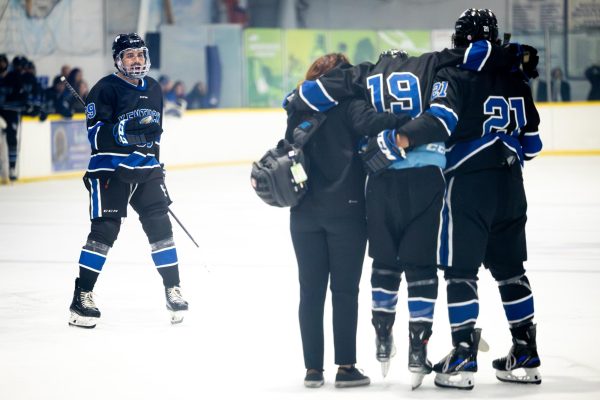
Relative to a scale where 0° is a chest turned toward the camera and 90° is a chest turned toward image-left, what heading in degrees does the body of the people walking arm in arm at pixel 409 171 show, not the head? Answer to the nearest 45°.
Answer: approximately 180°

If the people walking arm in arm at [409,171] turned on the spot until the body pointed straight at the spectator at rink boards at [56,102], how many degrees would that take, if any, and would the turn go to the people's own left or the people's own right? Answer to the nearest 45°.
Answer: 0° — they already face them

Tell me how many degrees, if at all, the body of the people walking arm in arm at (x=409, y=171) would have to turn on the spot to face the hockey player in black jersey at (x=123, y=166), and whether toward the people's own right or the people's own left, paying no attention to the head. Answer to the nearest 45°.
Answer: approximately 45° to the people's own left

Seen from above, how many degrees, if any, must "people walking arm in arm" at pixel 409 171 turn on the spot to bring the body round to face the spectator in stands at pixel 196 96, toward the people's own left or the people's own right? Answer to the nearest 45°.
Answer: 0° — they already face them
